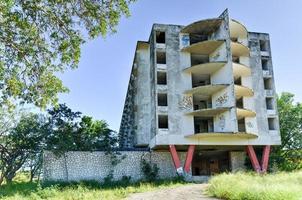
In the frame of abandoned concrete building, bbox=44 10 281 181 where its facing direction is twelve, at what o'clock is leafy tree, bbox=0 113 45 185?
The leafy tree is roughly at 3 o'clock from the abandoned concrete building.

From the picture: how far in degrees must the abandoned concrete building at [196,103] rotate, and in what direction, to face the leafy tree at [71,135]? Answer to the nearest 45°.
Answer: approximately 90° to its right

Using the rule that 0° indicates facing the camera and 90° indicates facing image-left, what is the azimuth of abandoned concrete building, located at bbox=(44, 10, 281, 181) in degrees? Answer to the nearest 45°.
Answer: approximately 0°

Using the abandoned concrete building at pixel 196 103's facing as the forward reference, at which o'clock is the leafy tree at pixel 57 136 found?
The leafy tree is roughly at 3 o'clock from the abandoned concrete building.

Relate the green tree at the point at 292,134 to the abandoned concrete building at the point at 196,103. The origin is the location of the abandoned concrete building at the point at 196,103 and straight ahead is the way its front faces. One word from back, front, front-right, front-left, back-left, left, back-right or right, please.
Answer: back-left
